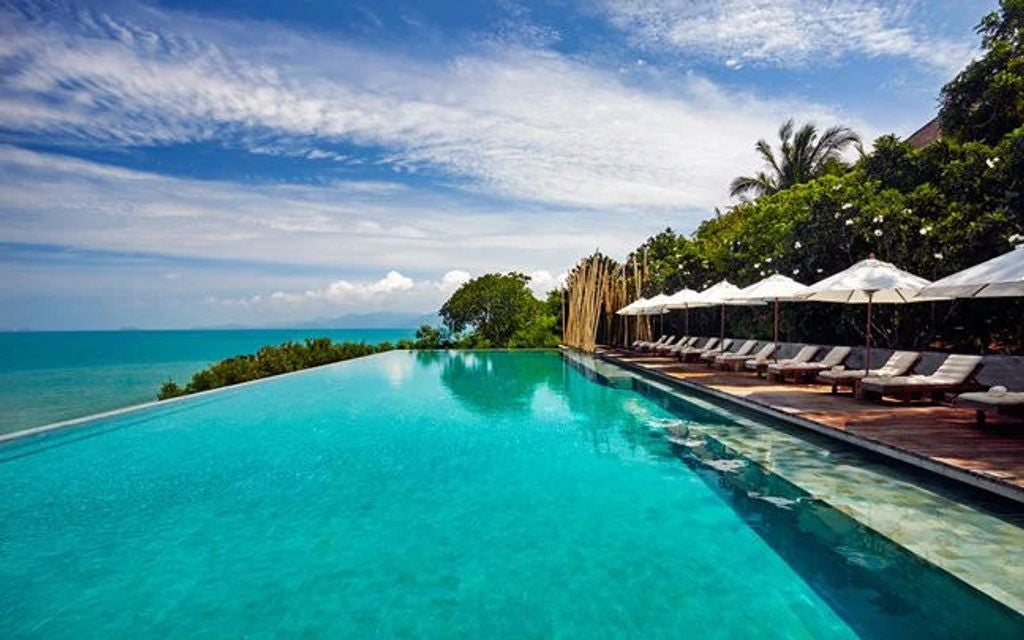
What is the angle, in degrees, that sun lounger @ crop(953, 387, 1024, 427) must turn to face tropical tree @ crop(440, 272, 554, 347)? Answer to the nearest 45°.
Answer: approximately 45° to its right

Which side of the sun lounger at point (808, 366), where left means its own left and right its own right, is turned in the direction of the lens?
left

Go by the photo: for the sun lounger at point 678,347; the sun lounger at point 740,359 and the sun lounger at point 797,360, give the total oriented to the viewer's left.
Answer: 3

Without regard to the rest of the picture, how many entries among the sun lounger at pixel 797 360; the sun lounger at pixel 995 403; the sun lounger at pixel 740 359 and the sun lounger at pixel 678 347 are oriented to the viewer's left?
4

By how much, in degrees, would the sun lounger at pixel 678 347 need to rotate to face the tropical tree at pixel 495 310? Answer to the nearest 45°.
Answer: approximately 45° to its right

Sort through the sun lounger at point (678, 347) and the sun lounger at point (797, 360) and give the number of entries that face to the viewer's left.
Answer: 2

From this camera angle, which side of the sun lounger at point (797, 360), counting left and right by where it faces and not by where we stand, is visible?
left

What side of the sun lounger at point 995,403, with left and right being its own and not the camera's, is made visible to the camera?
left

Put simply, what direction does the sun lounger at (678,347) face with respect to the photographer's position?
facing to the left of the viewer

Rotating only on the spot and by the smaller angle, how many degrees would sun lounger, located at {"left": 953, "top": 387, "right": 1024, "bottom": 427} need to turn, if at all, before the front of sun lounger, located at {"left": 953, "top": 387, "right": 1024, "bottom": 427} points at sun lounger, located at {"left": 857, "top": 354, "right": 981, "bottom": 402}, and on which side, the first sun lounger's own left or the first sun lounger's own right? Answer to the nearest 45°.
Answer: approximately 90° to the first sun lounger's own right

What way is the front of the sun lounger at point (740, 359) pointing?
to the viewer's left

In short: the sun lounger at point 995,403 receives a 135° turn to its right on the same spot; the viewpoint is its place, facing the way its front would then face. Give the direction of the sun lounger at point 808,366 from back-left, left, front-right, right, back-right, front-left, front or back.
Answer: left
